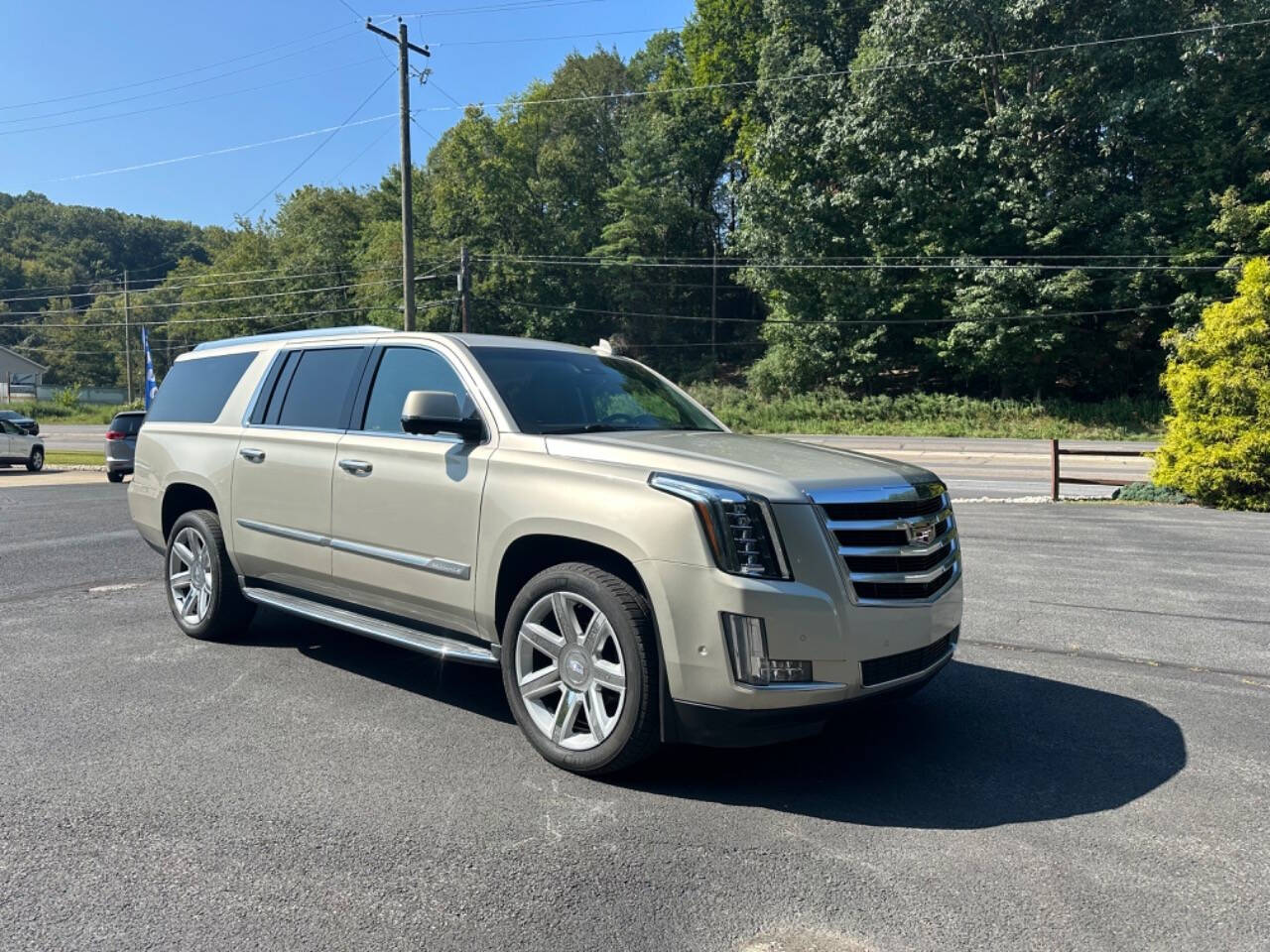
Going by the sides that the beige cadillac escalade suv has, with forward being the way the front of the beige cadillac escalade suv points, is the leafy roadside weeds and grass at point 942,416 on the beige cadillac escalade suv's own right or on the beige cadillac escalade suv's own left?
on the beige cadillac escalade suv's own left

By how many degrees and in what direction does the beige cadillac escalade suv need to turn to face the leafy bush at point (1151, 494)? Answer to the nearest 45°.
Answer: approximately 90° to its left

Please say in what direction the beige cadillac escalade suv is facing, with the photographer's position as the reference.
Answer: facing the viewer and to the right of the viewer

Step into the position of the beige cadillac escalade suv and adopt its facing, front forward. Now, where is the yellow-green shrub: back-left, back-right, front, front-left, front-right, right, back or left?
left

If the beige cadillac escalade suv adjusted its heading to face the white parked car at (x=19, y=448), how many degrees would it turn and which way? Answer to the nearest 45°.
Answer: approximately 180°

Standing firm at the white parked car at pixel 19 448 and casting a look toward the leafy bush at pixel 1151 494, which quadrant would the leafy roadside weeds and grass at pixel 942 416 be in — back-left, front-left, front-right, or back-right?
front-left

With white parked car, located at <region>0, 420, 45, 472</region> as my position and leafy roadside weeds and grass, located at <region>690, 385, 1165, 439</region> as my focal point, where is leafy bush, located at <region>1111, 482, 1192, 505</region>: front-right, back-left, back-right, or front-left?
front-right
